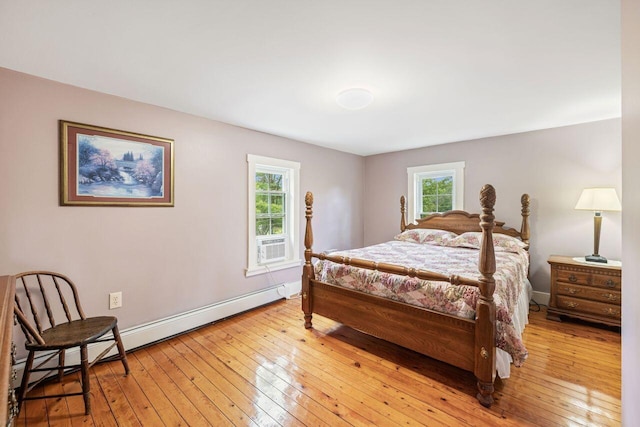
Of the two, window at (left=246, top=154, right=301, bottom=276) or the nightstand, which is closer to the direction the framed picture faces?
the nightstand

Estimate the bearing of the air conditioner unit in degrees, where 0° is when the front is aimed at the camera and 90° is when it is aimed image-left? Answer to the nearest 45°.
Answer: approximately 315°

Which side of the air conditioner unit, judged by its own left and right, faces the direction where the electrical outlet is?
right

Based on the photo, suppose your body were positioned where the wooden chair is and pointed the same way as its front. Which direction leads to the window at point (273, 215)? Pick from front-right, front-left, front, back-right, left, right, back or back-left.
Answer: front-left

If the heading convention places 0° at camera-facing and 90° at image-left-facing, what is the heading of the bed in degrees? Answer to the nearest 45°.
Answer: approximately 45°

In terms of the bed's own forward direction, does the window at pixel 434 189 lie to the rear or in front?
to the rear

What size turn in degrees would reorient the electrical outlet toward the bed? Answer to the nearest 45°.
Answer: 0° — it already faces it

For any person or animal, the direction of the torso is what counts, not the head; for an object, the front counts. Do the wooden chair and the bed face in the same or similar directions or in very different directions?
very different directions

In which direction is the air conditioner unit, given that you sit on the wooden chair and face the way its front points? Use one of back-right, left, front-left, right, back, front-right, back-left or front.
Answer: front-left

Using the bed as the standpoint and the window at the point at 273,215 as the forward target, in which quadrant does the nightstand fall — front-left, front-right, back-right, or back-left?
back-right
